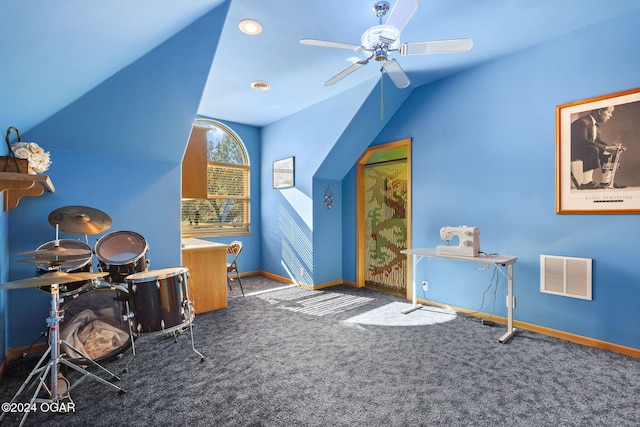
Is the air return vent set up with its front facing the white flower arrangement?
yes

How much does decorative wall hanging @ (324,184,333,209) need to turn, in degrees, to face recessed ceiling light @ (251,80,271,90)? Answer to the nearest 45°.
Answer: approximately 45° to its right

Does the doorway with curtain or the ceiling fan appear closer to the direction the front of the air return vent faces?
the ceiling fan

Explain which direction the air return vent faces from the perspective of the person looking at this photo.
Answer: facing the viewer and to the left of the viewer

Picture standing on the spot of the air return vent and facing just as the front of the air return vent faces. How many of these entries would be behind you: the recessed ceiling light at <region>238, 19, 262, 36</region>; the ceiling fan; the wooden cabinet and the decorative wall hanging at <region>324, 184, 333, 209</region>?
0

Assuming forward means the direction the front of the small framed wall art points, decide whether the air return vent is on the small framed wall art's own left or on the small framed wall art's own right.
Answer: on the small framed wall art's own left

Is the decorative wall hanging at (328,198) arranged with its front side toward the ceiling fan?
yes

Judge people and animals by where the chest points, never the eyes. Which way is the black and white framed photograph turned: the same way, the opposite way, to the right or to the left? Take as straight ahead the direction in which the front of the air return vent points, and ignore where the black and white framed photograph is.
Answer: the same way

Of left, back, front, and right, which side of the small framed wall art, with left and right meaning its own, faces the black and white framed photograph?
left

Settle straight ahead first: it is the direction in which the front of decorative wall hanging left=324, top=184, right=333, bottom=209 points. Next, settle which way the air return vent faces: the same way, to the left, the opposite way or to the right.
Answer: to the right

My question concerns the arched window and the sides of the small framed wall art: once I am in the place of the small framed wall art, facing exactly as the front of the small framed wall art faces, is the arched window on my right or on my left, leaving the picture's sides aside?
on my right

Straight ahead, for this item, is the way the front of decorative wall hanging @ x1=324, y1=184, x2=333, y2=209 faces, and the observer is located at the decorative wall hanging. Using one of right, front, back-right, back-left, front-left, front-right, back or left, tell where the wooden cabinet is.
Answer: front-right

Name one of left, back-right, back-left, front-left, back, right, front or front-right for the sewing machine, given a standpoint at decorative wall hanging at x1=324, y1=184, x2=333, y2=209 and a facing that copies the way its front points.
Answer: front-left

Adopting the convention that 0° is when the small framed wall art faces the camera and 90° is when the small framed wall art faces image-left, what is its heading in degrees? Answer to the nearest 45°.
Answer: approximately 45°

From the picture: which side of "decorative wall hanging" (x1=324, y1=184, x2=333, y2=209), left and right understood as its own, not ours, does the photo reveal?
front

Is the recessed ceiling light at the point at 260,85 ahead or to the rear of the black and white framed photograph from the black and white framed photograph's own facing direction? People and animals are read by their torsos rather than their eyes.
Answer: ahead
